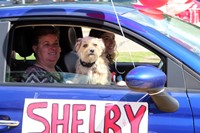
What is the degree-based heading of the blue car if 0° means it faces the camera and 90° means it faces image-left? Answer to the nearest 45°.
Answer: approximately 270°

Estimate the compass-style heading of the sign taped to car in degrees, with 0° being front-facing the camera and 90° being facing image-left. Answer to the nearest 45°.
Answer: approximately 0°

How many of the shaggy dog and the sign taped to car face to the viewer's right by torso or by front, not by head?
0

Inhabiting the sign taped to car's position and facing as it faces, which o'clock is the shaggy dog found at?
The shaggy dog is roughly at 6 o'clock from the sign taped to car.
